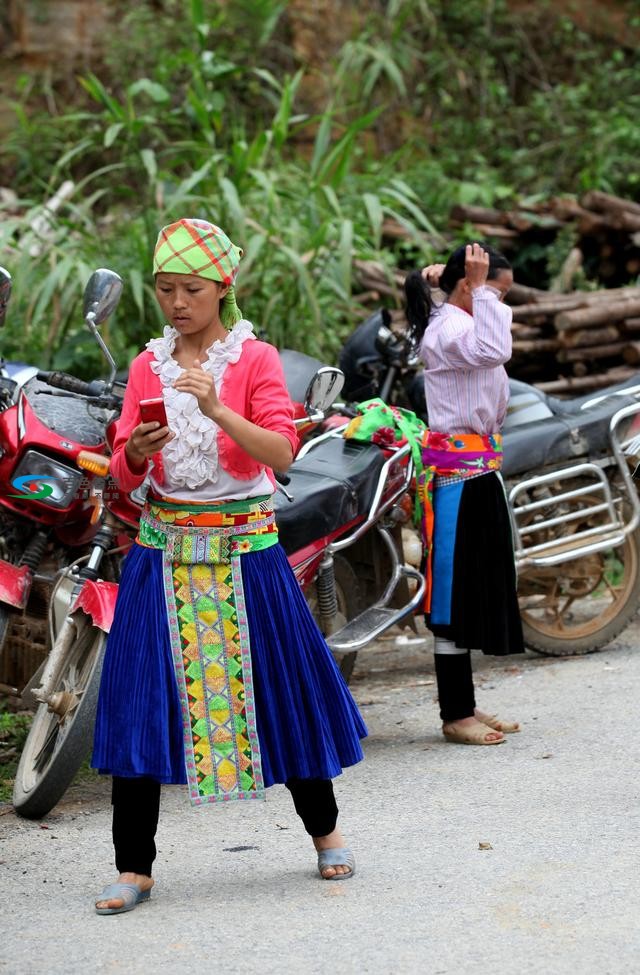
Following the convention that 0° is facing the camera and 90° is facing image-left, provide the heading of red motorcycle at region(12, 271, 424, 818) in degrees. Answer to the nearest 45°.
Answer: approximately 45°

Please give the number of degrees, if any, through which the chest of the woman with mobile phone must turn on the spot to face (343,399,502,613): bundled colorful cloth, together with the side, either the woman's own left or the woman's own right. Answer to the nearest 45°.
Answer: approximately 180°

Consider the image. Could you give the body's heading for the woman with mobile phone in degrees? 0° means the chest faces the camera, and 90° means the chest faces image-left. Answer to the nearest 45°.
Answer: approximately 45°

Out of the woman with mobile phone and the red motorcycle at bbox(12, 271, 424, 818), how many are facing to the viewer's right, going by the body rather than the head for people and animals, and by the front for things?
0

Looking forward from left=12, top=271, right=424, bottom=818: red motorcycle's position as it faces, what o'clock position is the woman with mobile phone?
The woman with mobile phone is roughly at 10 o'clock from the red motorcycle.

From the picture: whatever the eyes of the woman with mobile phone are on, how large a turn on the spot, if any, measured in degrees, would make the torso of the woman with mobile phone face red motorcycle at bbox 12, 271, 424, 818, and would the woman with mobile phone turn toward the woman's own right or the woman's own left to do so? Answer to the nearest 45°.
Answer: approximately 135° to the woman's own right
